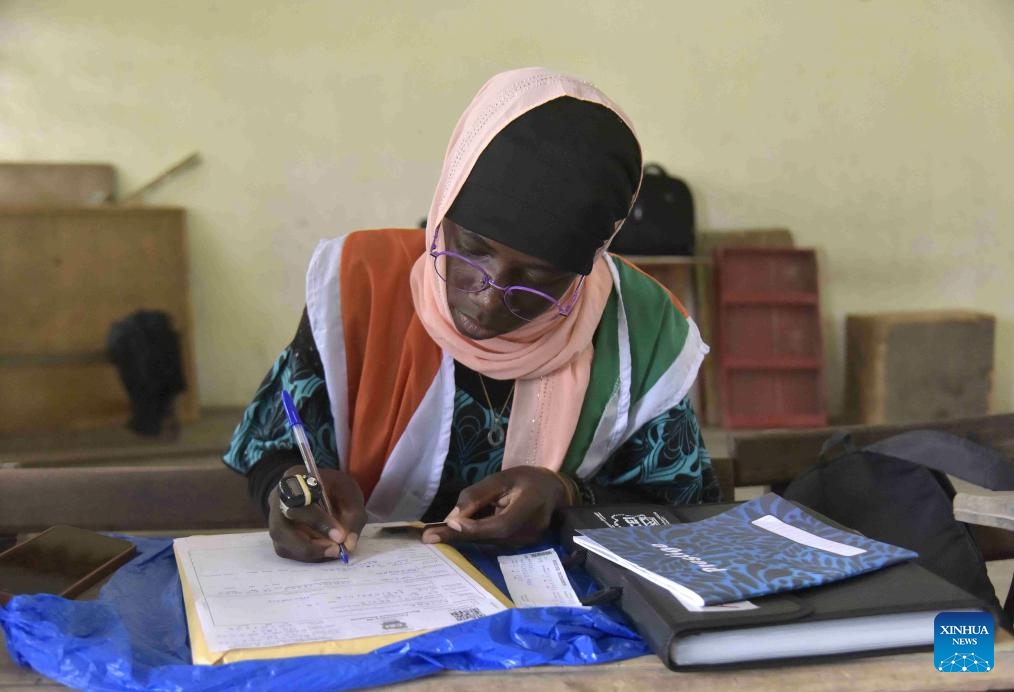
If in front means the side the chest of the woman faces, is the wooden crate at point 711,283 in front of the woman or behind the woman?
behind

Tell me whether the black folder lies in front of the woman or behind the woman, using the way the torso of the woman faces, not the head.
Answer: in front

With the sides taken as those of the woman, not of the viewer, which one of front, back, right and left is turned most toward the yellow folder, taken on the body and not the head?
front

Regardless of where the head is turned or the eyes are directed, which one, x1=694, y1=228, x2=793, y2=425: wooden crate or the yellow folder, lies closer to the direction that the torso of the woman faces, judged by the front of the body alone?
the yellow folder

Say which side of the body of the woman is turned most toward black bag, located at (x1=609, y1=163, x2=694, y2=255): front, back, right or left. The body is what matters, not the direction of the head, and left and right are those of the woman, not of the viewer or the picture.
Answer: back

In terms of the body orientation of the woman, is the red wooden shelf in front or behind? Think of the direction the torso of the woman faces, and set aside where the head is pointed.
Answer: behind

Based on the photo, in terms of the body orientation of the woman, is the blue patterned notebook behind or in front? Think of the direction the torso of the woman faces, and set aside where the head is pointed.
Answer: in front

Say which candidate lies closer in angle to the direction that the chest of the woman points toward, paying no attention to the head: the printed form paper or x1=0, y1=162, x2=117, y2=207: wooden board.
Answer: the printed form paper

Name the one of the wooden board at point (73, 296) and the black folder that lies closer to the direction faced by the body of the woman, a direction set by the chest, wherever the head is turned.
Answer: the black folder

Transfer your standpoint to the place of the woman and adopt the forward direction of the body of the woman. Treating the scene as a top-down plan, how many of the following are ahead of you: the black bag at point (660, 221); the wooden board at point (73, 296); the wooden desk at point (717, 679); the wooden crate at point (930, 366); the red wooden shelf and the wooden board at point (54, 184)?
1

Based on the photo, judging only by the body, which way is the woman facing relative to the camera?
toward the camera
